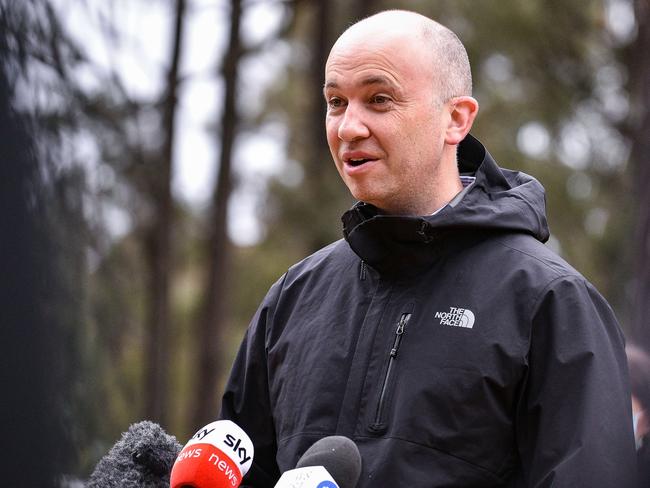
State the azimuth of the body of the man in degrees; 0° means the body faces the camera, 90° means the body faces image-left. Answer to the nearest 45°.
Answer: approximately 45°

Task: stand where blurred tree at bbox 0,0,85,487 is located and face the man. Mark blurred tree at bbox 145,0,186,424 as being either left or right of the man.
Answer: left

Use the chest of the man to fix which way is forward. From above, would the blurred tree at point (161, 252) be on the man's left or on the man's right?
on the man's right

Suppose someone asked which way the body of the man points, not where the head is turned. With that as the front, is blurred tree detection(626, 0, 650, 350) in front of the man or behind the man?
behind

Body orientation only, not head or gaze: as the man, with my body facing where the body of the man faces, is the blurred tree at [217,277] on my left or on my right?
on my right
